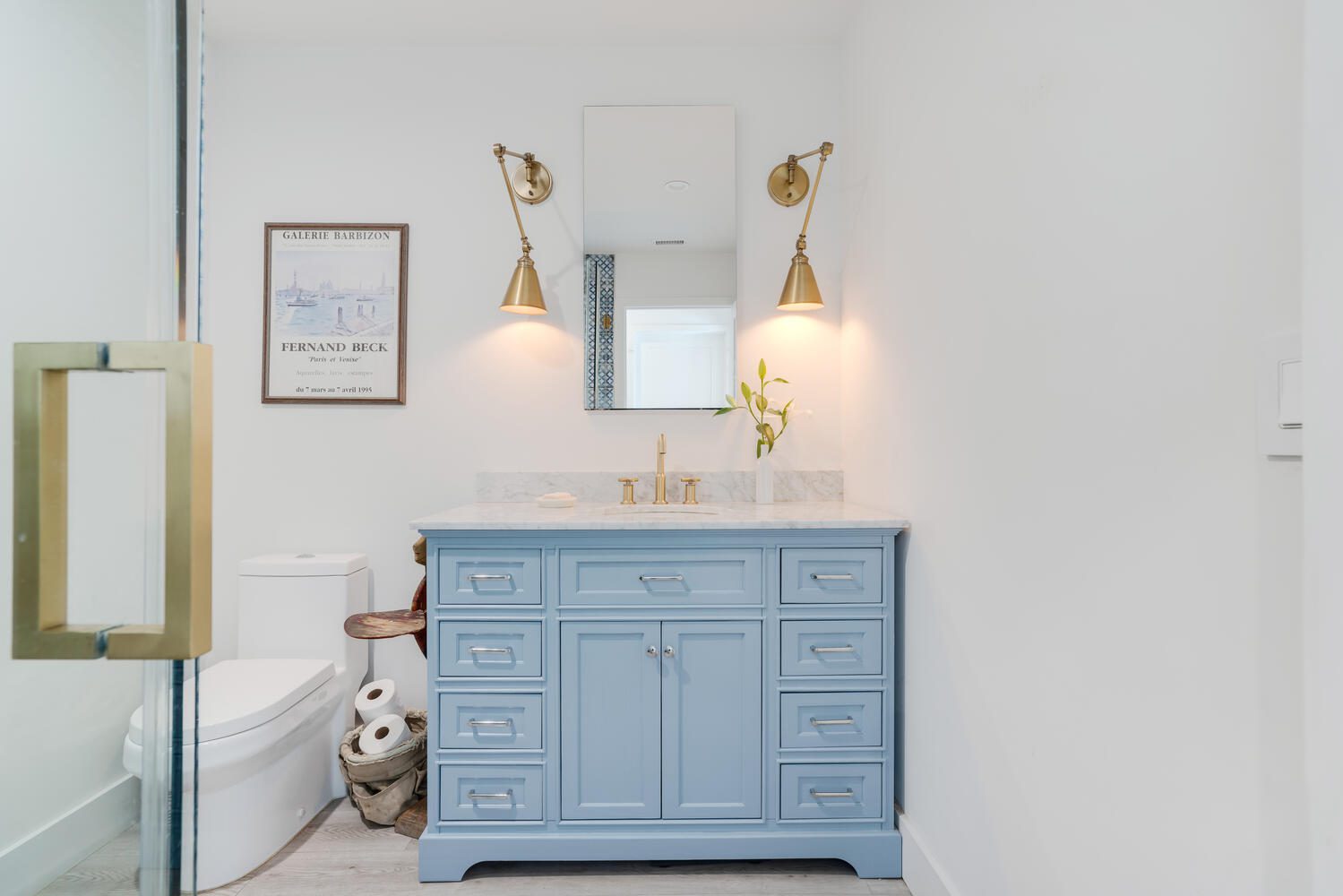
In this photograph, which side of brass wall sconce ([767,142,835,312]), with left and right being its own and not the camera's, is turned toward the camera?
front

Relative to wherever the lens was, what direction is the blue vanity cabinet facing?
facing the viewer

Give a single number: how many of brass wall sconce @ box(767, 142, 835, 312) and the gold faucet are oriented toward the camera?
2

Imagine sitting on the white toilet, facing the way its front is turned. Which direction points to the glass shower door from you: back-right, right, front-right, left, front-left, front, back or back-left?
front-left

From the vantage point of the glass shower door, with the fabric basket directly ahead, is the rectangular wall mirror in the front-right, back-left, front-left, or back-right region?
front-right

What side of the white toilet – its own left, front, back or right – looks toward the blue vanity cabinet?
left

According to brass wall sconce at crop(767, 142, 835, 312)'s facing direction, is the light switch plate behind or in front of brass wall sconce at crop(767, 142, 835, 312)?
in front

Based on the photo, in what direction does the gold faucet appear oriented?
toward the camera

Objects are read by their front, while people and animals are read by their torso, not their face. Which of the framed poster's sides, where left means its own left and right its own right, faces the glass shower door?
front
